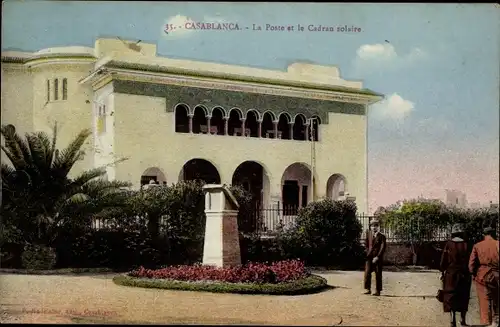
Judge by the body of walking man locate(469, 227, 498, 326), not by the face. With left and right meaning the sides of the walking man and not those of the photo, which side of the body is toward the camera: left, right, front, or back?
back

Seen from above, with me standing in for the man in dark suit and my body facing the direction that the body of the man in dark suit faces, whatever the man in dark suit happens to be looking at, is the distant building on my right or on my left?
on my left

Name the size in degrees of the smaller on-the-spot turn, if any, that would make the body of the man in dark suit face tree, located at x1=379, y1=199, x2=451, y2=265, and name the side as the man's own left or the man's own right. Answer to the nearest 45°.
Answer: approximately 135° to the man's own left

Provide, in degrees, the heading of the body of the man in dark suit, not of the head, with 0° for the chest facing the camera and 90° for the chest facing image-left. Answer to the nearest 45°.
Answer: approximately 0°

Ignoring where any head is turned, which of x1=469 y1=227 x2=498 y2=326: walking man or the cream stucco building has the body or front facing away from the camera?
the walking man

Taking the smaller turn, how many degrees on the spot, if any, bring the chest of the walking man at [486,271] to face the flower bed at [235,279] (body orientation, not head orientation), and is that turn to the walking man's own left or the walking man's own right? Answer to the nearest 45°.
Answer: approximately 90° to the walking man's own left

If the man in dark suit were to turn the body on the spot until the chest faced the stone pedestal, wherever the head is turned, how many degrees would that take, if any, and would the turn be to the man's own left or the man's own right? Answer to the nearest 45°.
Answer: approximately 90° to the man's own right

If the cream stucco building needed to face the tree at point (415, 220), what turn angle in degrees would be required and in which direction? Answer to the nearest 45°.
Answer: approximately 45° to its left

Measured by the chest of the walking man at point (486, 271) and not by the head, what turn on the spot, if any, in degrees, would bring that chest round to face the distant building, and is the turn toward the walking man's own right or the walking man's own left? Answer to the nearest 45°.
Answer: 0° — they already face it

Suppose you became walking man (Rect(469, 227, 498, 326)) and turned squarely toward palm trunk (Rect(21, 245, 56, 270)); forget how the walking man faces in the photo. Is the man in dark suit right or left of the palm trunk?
right

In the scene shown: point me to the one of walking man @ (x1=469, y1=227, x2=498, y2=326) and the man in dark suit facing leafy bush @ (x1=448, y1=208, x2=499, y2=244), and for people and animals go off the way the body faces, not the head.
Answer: the walking man

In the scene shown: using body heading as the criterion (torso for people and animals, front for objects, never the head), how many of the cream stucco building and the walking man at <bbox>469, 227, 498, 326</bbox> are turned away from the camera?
1

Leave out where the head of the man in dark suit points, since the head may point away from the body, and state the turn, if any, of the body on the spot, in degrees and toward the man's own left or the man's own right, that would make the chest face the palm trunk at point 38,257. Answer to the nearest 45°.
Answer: approximately 90° to the man's own right
